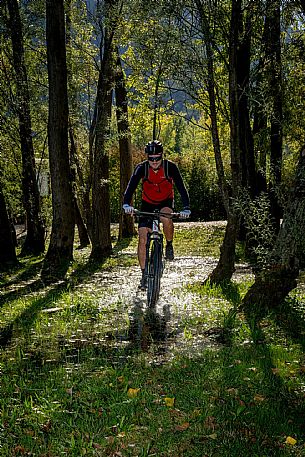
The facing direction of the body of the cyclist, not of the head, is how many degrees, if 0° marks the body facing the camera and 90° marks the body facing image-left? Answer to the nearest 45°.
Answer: approximately 0°

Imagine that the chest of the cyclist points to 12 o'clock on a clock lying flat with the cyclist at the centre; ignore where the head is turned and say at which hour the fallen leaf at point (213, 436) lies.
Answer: The fallen leaf is roughly at 12 o'clock from the cyclist.

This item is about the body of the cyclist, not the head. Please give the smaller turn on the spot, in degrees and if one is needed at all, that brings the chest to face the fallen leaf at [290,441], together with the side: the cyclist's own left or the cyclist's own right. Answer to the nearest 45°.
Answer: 0° — they already face it
